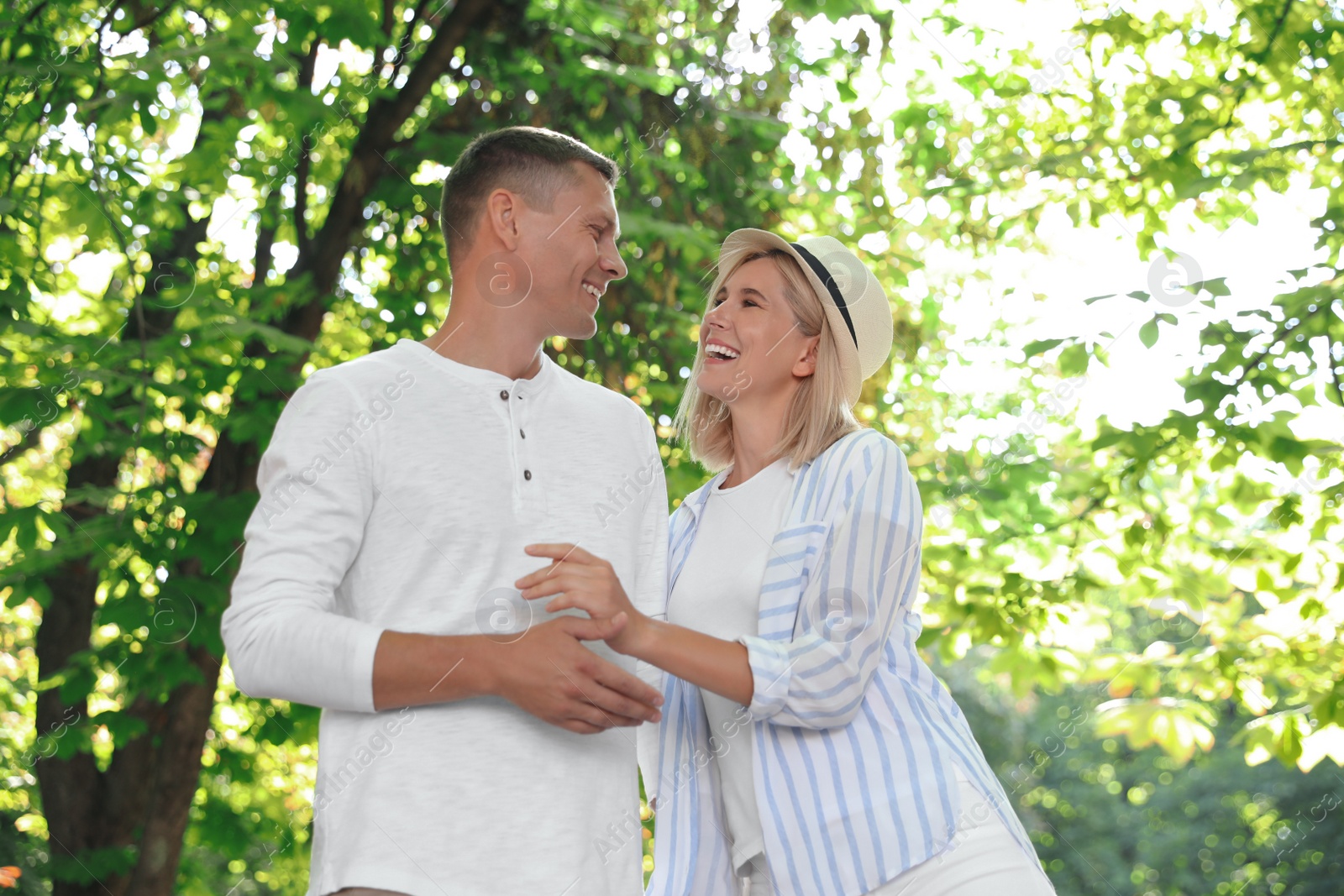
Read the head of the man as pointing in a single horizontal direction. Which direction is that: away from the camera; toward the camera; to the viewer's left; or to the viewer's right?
to the viewer's right

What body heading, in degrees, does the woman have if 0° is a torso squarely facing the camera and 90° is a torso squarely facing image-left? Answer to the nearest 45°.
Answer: approximately 45°

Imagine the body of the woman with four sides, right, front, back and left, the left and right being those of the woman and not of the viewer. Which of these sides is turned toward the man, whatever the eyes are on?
front
